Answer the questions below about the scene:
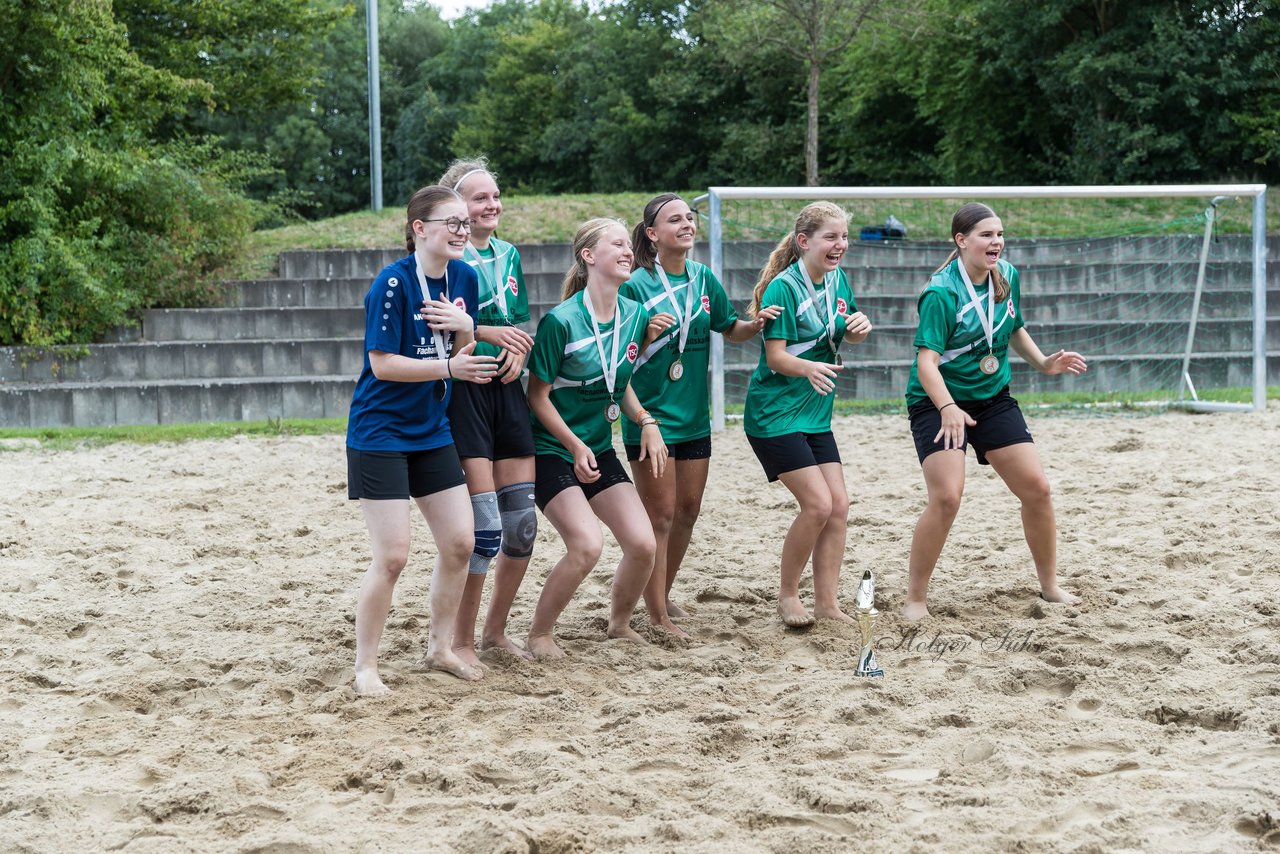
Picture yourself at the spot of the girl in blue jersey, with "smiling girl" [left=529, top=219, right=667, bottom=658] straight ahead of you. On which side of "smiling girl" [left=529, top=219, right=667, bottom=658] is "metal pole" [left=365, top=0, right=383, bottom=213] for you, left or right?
left

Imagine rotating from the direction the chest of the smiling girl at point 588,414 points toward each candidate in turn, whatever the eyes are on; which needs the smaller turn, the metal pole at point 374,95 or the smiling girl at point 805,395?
the smiling girl

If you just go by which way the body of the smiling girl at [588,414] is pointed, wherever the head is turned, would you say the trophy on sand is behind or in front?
in front

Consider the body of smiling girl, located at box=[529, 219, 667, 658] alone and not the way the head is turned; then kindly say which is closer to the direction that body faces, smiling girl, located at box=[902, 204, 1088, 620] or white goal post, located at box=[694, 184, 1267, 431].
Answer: the smiling girl

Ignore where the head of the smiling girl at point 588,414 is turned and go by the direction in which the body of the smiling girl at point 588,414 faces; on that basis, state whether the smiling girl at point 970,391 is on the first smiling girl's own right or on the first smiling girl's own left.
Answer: on the first smiling girl's own left

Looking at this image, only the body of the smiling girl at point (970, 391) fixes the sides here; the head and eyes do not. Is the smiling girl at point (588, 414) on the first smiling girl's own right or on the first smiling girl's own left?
on the first smiling girl's own right

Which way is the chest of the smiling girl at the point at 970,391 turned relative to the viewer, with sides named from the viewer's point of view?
facing the viewer and to the right of the viewer

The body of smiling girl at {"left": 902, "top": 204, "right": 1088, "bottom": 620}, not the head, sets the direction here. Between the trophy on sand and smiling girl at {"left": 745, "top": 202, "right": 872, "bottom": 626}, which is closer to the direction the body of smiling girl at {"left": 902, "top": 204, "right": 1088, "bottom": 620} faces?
the trophy on sand

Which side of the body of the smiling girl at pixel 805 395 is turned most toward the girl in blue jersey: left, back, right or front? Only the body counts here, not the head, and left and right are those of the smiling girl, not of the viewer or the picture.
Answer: right

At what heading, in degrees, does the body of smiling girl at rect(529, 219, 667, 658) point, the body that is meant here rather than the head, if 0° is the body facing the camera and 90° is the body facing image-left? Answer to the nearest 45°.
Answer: approximately 315°
